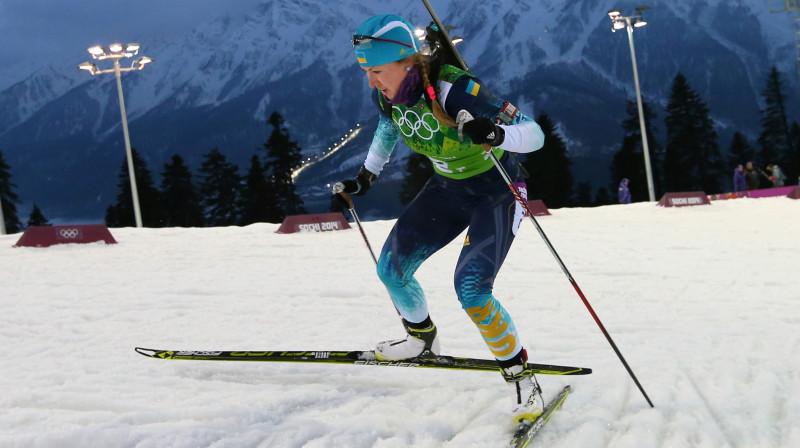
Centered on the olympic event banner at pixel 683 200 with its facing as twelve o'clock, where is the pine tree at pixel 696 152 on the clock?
The pine tree is roughly at 6 o'clock from the olympic event banner.

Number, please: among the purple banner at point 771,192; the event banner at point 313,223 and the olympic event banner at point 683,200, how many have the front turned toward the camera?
3

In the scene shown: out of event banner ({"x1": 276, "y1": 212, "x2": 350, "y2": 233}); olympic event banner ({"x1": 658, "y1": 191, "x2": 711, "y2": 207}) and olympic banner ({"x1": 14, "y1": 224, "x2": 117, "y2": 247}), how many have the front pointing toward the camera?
3

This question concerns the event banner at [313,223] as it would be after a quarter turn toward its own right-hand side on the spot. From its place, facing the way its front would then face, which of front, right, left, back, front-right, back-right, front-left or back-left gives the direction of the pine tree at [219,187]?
right

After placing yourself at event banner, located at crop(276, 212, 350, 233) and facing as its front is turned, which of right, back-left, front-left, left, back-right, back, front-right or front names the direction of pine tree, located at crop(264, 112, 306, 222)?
back

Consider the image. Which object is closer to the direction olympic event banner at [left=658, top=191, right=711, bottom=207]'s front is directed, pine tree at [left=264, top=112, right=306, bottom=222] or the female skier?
the female skier

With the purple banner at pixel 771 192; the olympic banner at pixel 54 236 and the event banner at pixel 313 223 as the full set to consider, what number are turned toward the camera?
3
